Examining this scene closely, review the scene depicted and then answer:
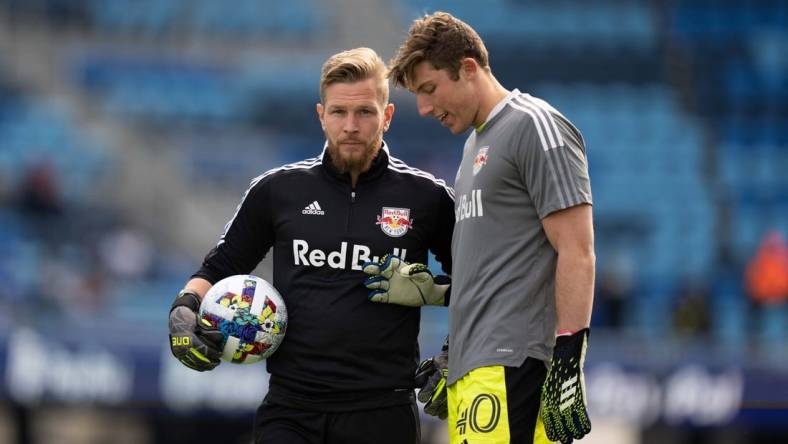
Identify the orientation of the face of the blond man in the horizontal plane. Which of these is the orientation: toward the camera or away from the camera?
toward the camera

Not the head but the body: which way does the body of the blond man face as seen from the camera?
toward the camera
